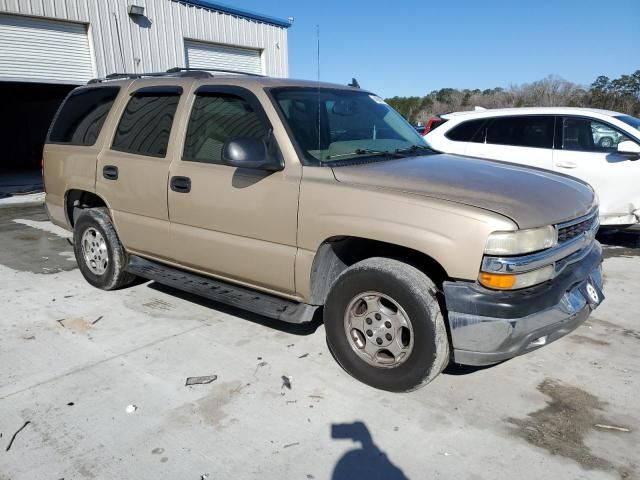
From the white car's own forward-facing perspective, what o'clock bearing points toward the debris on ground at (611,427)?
The debris on ground is roughly at 3 o'clock from the white car.

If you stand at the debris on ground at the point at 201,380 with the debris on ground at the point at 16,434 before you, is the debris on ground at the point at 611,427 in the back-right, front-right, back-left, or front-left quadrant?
back-left

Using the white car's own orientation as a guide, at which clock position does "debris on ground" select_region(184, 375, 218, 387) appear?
The debris on ground is roughly at 4 o'clock from the white car.

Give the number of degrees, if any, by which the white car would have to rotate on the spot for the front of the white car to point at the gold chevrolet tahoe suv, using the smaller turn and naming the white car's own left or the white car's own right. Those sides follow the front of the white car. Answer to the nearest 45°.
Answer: approximately 90° to the white car's own right

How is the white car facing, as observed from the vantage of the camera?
facing to the right of the viewer

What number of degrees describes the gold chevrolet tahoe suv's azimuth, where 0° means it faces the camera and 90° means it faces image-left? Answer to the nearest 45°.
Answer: approximately 315°

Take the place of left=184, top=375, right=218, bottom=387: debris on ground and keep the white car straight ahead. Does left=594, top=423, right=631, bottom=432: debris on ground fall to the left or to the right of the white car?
right

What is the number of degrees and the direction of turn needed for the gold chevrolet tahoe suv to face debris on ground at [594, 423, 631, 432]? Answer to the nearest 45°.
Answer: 0° — it already faces it

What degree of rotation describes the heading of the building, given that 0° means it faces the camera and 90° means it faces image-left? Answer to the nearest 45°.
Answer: approximately 315°
